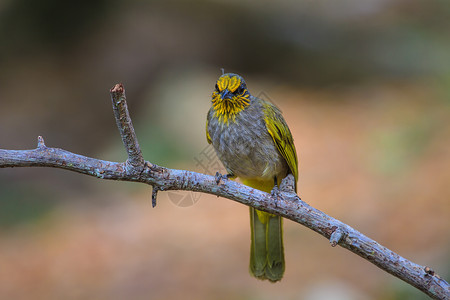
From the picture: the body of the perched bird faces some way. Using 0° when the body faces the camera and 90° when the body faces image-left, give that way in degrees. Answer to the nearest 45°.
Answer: approximately 45°
